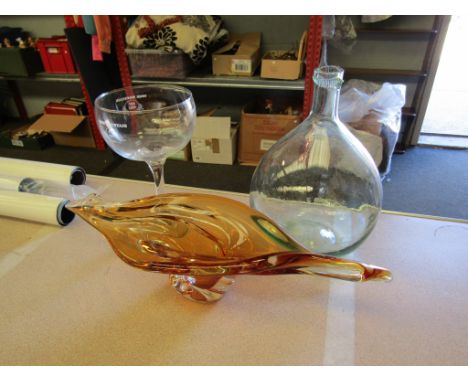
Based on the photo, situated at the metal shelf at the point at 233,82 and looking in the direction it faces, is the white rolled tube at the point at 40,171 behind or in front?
in front

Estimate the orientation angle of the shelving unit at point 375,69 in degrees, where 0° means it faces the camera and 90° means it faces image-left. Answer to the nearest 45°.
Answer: approximately 0°

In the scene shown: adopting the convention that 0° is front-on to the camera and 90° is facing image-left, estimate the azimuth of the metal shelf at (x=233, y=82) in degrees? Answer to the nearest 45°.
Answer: approximately 0°

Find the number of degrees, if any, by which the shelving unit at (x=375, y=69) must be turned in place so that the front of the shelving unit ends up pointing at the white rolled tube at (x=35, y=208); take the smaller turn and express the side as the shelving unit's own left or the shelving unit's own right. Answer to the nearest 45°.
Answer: approximately 45° to the shelving unit's own right
